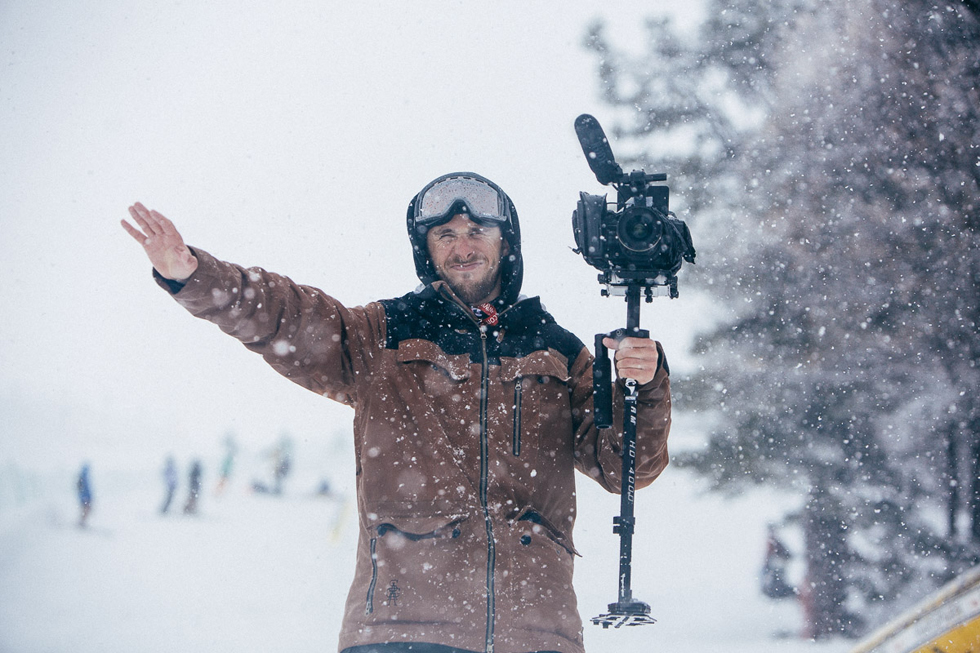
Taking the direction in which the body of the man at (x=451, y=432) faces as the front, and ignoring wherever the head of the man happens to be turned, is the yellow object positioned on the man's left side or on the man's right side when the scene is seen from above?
on the man's left side

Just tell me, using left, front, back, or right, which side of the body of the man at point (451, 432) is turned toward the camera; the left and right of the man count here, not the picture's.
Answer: front

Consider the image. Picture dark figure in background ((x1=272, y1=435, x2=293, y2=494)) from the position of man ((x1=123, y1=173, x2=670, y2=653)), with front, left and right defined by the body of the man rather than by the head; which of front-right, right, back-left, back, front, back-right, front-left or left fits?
back

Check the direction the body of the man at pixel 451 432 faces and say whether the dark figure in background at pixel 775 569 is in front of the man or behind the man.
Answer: behind

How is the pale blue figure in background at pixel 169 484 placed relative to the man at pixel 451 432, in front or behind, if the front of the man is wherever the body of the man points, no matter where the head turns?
behind
